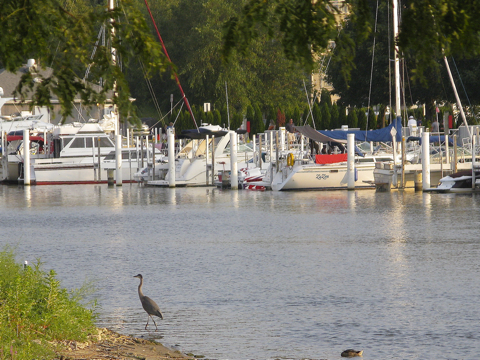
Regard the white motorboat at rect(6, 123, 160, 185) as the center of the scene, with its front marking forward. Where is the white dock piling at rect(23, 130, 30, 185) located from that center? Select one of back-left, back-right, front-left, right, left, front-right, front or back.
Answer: back

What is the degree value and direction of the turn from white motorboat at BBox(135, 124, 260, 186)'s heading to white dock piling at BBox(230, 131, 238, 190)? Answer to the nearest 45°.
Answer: approximately 135° to its right

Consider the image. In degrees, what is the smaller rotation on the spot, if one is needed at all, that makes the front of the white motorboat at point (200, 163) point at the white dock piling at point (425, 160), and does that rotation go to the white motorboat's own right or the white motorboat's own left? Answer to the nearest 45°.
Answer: approximately 90° to the white motorboat's own right

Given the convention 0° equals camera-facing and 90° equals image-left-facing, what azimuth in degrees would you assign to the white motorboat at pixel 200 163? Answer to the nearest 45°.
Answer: approximately 225°
